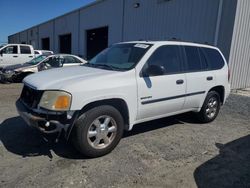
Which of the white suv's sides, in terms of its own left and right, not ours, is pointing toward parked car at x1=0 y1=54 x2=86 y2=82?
right

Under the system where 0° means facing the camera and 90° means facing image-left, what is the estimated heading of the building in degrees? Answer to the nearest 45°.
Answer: approximately 45°

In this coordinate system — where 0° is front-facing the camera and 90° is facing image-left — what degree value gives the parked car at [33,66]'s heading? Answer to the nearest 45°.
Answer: approximately 45°

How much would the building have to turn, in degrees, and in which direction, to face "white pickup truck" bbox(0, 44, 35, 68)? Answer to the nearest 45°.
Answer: approximately 45° to its right

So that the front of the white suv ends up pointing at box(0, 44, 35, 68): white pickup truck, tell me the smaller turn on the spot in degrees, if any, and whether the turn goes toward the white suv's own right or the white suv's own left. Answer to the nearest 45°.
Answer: approximately 90° to the white suv's own right

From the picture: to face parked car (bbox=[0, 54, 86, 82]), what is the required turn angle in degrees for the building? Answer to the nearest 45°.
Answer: approximately 45° to its right

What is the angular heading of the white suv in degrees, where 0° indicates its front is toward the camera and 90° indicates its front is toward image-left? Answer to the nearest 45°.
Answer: approximately 45°
